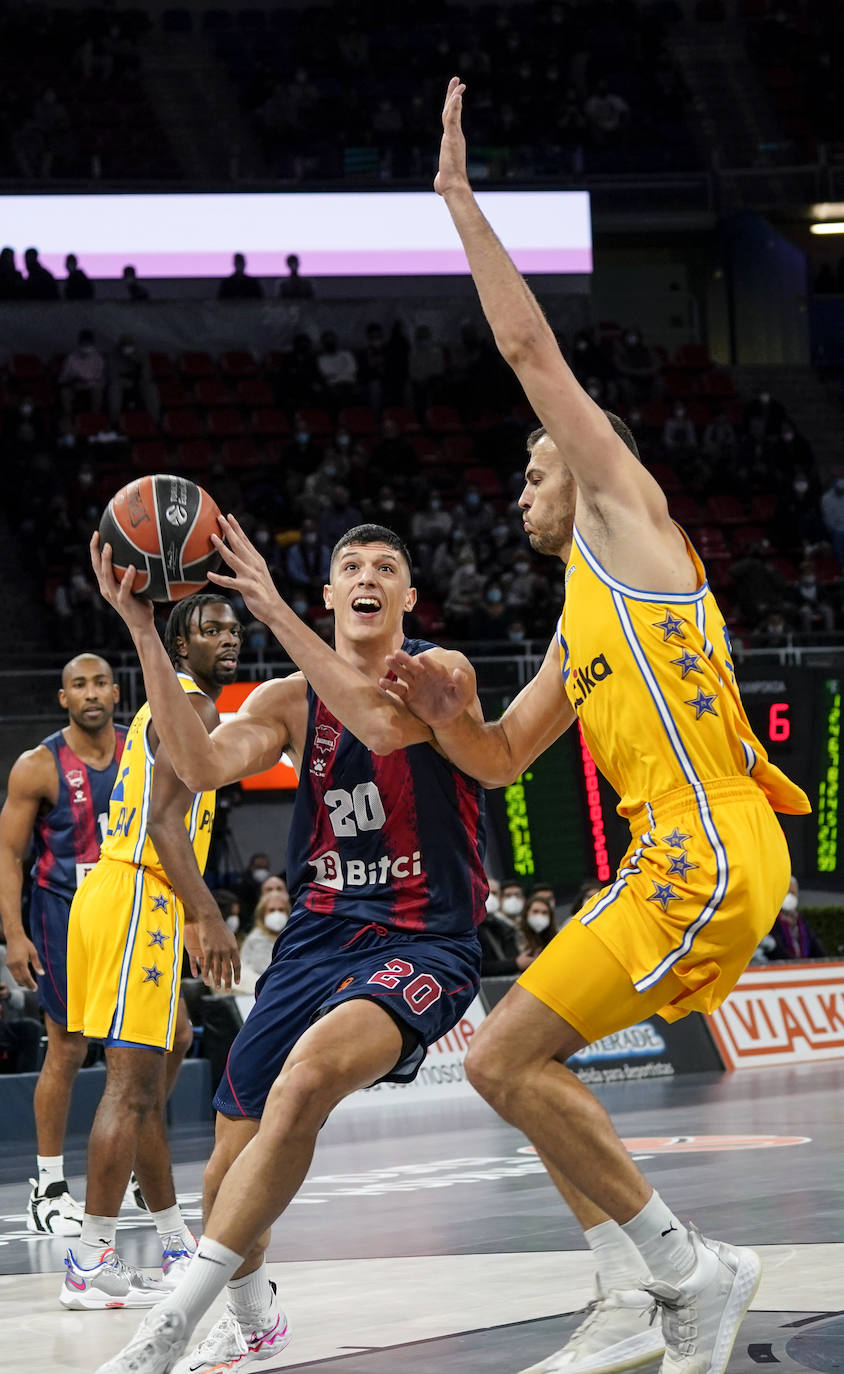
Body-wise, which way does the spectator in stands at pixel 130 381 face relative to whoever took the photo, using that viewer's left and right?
facing the viewer

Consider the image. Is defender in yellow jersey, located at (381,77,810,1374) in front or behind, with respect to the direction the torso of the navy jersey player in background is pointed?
in front

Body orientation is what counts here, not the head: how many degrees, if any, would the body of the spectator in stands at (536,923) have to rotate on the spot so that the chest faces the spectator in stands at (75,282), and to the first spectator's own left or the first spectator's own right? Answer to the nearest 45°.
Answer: approximately 135° to the first spectator's own right

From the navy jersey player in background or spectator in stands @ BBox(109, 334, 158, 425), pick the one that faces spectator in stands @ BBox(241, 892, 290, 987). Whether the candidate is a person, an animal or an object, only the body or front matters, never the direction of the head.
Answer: spectator in stands @ BBox(109, 334, 158, 425)

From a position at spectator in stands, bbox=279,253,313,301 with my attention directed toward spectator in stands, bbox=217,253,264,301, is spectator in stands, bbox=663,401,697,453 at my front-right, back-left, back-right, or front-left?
back-left

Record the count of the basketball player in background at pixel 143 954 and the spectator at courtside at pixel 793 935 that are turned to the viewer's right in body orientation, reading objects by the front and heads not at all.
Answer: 1

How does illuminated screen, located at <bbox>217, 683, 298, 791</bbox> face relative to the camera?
toward the camera

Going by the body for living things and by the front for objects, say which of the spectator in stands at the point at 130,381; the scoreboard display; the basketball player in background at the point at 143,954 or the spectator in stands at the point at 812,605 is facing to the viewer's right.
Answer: the basketball player in background

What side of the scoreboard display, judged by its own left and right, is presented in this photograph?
front

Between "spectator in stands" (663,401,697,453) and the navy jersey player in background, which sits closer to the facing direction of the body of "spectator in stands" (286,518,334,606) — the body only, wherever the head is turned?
the navy jersey player in background

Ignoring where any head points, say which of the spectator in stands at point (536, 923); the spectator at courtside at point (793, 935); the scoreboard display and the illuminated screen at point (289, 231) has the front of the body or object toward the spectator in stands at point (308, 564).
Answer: the illuminated screen

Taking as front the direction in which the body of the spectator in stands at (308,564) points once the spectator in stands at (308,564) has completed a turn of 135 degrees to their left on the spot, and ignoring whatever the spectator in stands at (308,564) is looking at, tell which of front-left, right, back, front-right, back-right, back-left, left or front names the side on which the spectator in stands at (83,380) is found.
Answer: left

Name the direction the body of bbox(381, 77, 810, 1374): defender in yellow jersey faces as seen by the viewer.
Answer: to the viewer's left

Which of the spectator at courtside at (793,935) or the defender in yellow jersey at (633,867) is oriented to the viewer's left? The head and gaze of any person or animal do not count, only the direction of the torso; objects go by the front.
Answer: the defender in yellow jersey

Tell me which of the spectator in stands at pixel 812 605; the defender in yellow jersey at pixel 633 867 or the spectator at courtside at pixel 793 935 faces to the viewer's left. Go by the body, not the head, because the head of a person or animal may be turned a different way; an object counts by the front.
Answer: the defender in yellow jersey

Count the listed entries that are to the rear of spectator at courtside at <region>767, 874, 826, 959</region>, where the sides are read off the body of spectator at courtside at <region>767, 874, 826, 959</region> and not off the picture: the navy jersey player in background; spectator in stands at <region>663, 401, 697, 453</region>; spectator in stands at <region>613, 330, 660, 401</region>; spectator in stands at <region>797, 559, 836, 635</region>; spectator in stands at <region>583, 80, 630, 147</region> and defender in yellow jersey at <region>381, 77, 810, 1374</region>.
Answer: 4

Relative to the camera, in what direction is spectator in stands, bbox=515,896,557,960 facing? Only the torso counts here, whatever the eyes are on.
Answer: toward the camera

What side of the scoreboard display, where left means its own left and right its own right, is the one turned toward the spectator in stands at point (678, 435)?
back

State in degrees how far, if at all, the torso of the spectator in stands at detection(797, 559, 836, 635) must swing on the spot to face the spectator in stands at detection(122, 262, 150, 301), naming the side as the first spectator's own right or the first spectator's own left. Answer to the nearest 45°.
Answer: approximately 90° to the first spectator's own right

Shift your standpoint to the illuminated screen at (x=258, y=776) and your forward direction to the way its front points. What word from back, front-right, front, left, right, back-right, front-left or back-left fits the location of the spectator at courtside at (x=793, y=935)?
left
